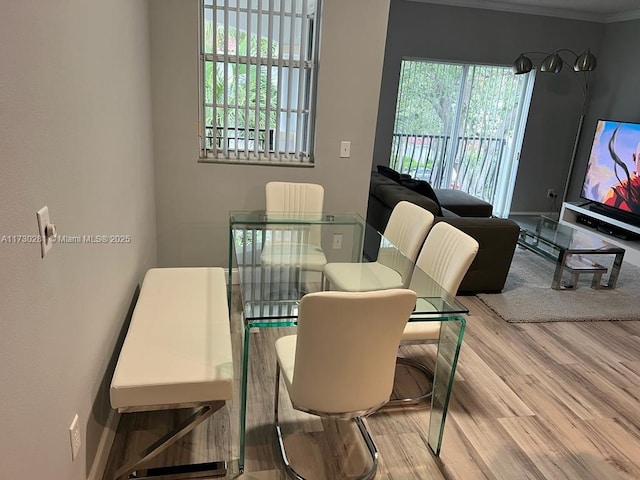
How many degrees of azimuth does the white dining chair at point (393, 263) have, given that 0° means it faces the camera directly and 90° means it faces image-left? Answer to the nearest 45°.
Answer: approximately 45°

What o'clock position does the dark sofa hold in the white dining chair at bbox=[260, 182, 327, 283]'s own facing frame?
The dark sofa is roughly at 8 o'clock from the white dining chair.

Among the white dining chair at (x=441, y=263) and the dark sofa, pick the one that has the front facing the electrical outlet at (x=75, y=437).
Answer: the white dining chair

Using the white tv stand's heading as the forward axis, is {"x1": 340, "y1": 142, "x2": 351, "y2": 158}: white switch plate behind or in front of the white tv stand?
in front

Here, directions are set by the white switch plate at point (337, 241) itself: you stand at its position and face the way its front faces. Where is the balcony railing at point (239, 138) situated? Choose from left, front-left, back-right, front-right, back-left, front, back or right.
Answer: back-right

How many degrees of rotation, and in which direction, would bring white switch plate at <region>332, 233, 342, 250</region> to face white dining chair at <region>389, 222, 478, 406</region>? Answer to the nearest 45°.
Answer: approximately 45° to its left

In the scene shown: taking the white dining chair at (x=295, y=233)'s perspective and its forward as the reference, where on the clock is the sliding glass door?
The sliding glass door is roughly at 7 o'clock from the white dining chair.

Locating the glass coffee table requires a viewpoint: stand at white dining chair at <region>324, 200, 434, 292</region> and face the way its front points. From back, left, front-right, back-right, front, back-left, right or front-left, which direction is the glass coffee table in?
back

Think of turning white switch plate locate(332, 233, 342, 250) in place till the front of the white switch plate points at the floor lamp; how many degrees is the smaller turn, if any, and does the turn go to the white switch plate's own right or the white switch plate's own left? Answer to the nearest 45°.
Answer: approximately 135° to the white switch plate's own left

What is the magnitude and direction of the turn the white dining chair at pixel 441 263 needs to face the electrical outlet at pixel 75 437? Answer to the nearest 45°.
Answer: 0° — it already faces it

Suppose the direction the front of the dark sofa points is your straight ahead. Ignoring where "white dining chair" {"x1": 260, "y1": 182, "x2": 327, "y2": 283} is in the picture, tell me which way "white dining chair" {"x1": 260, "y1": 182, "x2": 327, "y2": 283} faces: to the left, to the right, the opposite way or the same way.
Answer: to the right

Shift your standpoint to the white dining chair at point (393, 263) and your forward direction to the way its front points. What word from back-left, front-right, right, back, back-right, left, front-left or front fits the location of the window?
right

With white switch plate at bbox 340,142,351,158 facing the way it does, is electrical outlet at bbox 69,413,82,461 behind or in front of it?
in front

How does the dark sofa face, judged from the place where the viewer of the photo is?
facing to the right of the viewer

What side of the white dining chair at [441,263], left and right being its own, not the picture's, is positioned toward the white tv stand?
back
